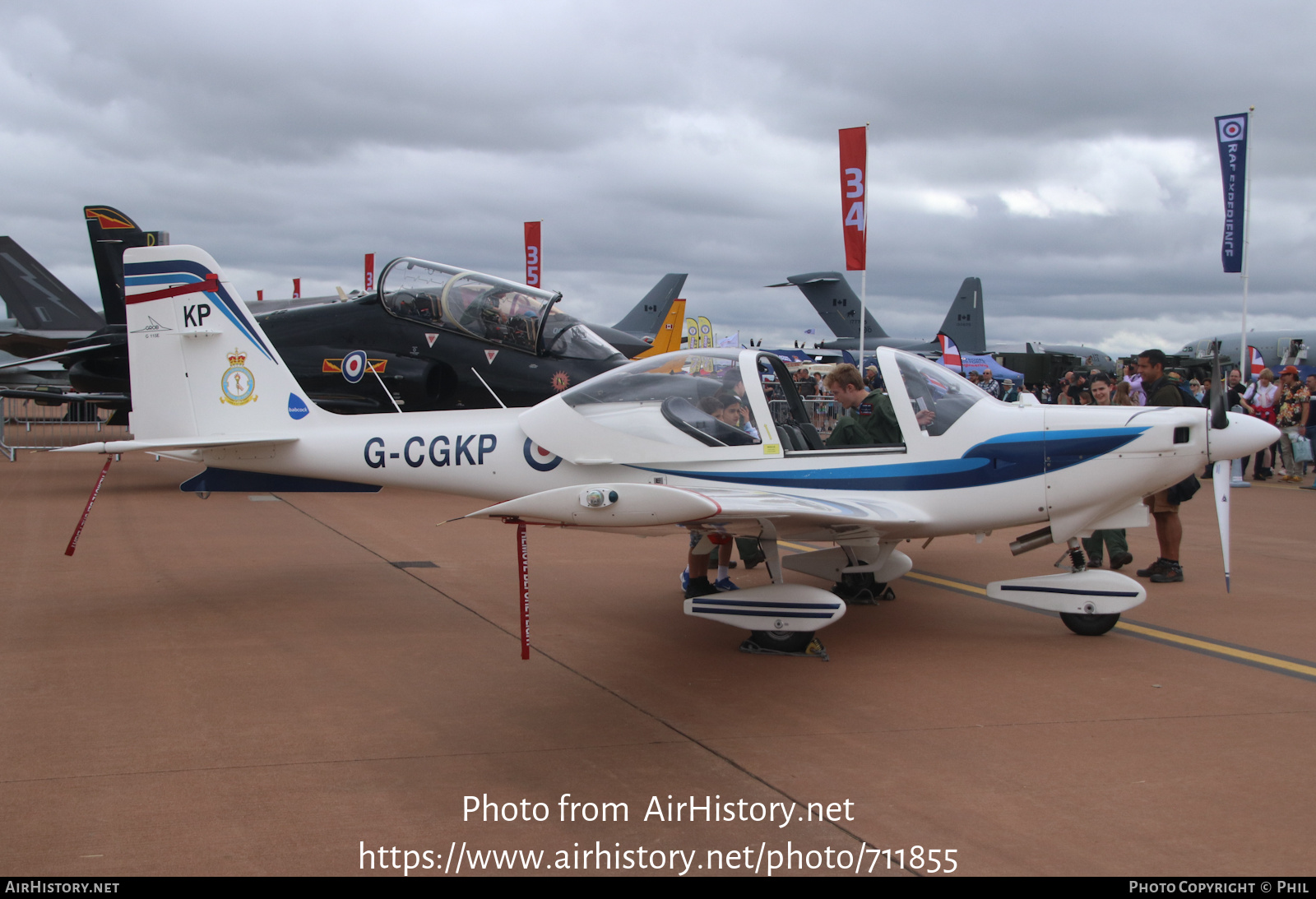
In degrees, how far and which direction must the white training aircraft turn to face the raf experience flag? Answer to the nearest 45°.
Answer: approximately 45° to its left

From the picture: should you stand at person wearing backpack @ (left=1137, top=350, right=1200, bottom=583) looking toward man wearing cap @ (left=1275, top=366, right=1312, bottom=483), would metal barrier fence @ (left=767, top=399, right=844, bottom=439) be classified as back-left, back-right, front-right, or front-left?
front-left

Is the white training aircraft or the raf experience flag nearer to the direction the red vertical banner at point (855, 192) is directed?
the white training aircraft

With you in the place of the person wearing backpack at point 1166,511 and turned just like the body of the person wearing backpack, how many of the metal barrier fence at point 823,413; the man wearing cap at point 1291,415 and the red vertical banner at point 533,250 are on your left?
0

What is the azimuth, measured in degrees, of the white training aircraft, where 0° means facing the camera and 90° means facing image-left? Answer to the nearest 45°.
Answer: approximately 270°

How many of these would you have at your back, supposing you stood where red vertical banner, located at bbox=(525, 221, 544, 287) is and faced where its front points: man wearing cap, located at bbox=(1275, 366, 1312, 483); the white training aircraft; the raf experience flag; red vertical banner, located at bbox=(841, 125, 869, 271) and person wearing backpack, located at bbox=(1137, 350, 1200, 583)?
0

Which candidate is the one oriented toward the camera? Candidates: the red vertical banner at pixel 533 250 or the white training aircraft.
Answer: the red vertical banner

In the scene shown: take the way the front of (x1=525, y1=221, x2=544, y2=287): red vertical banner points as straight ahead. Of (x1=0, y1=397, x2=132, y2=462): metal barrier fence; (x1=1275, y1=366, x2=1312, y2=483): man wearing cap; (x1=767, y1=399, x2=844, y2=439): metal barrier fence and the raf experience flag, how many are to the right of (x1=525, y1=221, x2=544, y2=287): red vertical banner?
1

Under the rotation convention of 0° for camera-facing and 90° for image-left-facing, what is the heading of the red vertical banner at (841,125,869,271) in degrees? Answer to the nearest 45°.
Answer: approximately 0°

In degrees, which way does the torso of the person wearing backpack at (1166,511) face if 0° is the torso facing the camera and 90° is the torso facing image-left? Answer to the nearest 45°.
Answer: approximately 90°

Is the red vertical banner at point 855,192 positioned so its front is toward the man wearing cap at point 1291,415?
no

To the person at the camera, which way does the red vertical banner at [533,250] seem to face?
facing the viewer

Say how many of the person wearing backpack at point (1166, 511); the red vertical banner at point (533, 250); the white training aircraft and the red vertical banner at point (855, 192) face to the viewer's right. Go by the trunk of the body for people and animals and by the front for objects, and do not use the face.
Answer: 1
